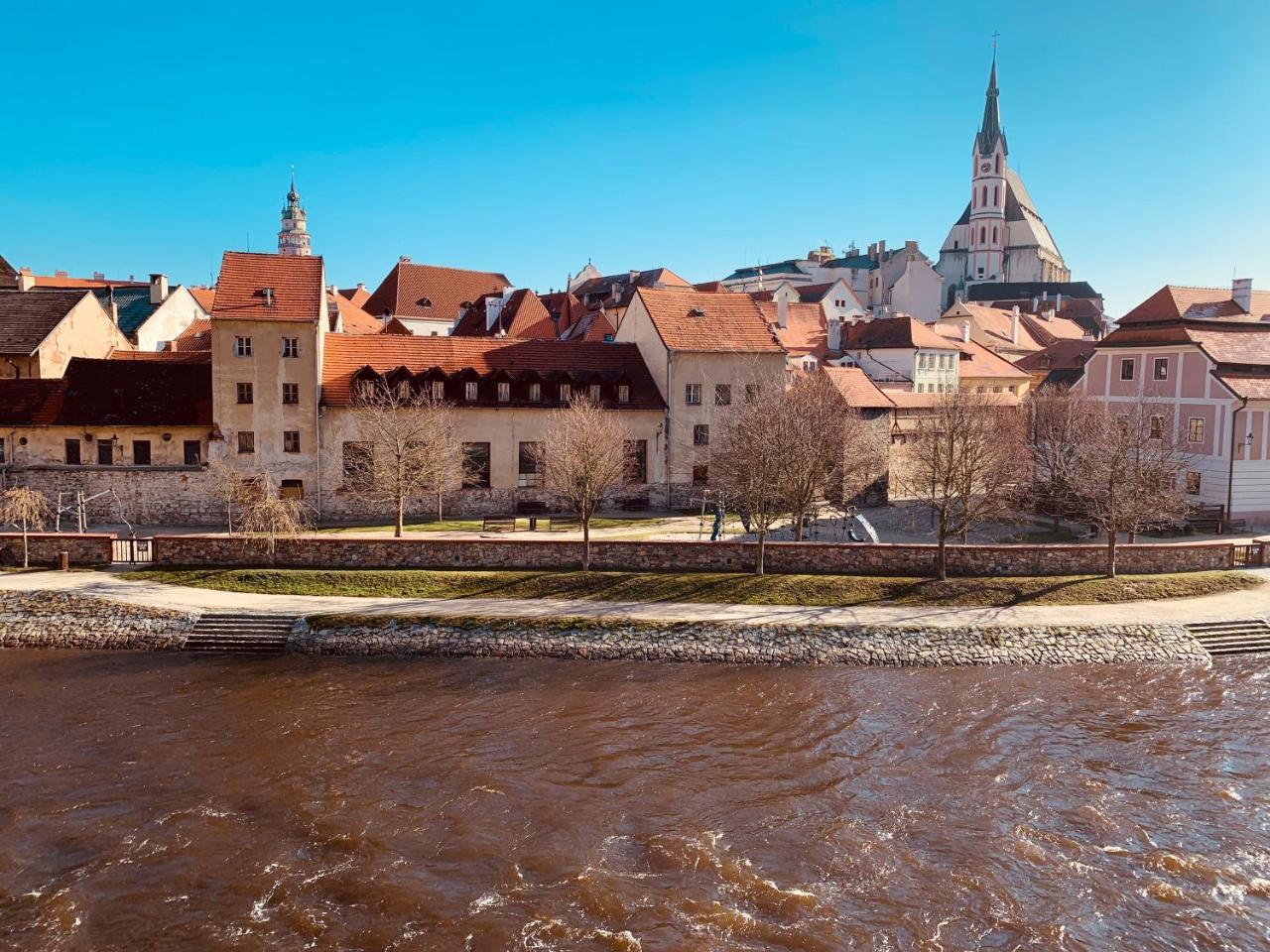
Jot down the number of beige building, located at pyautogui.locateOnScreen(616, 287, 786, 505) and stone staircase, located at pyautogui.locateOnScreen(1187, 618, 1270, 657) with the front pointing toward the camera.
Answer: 2

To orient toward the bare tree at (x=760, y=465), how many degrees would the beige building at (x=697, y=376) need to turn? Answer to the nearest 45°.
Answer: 0° — it already faces it

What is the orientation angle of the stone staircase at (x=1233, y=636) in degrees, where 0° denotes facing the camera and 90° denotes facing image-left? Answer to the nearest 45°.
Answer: approximately 0°

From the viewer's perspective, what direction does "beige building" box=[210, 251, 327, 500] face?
toward the camera

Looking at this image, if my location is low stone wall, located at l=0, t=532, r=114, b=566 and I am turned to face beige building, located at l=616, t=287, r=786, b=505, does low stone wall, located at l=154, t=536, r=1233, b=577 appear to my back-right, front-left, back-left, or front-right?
front-right

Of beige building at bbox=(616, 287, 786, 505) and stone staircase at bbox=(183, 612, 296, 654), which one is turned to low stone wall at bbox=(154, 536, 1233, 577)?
the beige building

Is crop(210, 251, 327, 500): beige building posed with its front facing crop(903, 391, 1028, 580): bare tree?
no

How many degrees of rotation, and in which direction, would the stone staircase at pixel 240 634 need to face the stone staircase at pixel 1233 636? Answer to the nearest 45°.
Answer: approximately 90° to its left

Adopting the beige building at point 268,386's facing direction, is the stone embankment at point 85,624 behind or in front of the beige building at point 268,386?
in front

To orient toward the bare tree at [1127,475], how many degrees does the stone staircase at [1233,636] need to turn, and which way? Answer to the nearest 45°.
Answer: approximately 135° to its right

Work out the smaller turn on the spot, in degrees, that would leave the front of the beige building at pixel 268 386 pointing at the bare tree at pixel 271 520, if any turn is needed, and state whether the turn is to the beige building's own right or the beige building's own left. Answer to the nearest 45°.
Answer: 0° — it already faces it

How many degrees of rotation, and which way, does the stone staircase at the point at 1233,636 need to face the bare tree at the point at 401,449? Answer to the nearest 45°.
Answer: approximately 90° to its right

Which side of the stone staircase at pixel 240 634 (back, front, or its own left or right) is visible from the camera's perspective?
front

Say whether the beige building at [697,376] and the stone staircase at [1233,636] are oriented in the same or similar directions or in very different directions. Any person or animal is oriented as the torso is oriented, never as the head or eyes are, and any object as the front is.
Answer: same or similar directions

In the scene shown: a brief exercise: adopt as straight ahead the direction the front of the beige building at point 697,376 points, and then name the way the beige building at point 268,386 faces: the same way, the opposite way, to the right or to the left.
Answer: the same way

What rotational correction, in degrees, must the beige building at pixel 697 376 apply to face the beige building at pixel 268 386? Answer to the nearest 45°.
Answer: approximately 90° to its right

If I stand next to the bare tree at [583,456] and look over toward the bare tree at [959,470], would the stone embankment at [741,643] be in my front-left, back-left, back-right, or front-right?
front-right

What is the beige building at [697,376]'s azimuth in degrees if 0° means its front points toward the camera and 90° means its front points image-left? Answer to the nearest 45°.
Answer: approximately 0°
